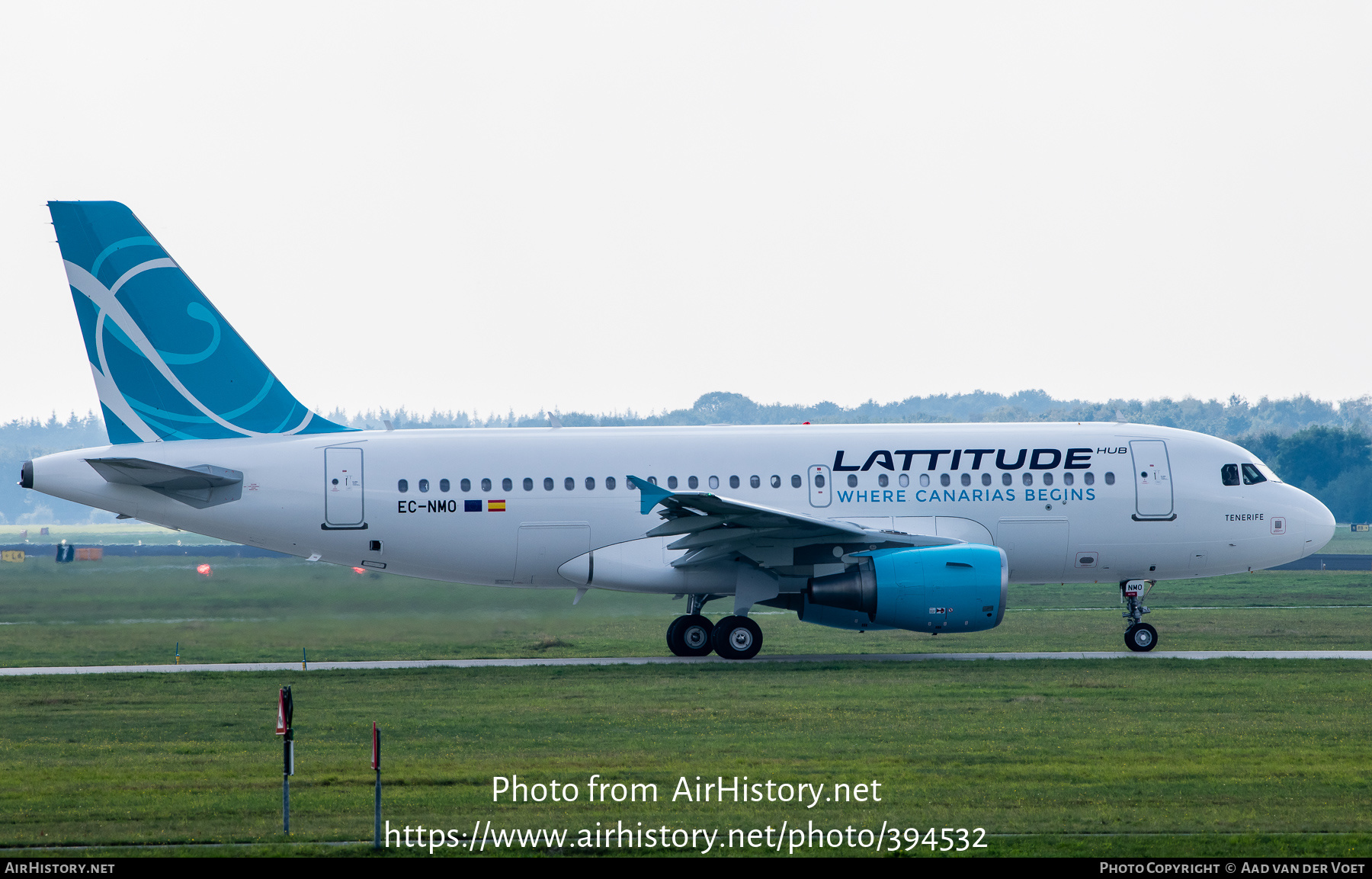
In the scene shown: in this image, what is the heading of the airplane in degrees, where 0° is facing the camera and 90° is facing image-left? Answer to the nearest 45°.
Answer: approximately 270°

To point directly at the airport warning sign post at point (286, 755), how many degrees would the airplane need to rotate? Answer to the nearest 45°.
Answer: approximately 90° to its right
